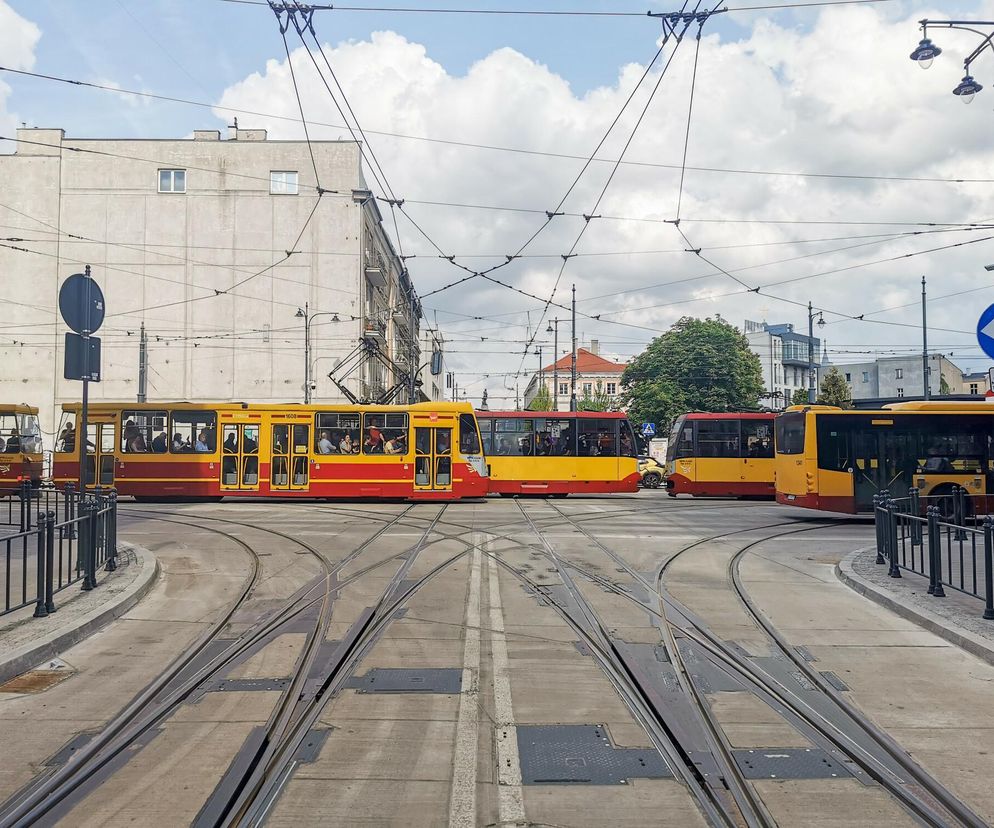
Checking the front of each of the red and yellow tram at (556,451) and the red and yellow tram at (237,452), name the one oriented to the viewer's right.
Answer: the red and yellow tram at (237,452)

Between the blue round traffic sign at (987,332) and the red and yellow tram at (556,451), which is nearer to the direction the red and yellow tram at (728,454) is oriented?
the red and yellow tram

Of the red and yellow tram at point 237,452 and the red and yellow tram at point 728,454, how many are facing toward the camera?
0

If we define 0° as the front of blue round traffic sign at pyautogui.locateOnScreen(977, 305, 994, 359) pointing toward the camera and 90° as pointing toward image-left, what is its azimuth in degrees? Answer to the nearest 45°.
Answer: approximately 0°

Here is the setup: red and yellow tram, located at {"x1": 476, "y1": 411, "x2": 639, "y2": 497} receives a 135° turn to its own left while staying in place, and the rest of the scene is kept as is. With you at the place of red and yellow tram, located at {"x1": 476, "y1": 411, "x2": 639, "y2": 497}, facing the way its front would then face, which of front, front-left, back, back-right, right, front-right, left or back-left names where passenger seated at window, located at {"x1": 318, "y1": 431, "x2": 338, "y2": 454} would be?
right

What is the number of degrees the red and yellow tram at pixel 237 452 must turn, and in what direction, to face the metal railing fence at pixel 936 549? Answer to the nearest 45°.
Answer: approximately 45° to its right

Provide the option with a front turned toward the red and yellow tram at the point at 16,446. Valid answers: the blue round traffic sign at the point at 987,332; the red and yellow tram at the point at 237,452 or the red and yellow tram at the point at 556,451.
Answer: the red and yellow tram at the point at 556,451

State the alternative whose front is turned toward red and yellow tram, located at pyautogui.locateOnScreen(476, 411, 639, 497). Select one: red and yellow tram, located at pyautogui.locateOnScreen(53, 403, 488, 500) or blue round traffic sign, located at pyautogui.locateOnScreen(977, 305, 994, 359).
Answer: red and yellow tram, located at pyautogui.locateOnScreen(53, 403, 488, 500)

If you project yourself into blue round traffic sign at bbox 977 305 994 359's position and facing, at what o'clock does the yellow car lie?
The yellow car is roughly at 5 o'clock from the blue round traffic sign.

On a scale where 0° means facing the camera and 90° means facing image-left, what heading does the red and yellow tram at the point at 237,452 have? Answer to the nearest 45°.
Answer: approximately 270°

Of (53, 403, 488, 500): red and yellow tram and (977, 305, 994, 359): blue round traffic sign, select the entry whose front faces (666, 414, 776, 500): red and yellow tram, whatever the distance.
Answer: (53, 403, 488, 500): red and yellow tram

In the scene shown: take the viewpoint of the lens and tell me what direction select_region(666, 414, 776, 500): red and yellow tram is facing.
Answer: facing to the left of the viewer

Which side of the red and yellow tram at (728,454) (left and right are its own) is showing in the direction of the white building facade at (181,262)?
front

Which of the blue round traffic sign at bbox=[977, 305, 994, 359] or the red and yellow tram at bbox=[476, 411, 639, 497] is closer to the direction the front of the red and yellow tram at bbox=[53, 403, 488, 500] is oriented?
the red and yellow tram

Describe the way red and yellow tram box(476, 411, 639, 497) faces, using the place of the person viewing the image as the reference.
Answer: facing to the left of the viewer
